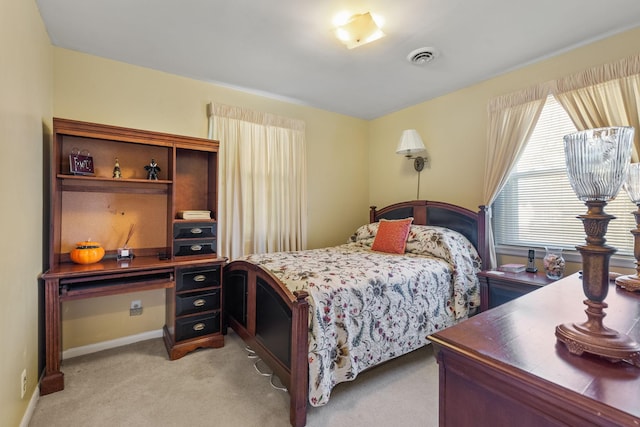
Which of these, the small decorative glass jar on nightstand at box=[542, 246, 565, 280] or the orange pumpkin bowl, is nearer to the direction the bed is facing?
the orange pumpkin bowl

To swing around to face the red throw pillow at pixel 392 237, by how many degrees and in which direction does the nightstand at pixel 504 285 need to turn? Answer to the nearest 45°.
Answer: approximately 45° to its right

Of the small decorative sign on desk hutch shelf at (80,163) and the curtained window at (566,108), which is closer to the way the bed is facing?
the small decorative sign on desk hutch shelf
